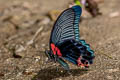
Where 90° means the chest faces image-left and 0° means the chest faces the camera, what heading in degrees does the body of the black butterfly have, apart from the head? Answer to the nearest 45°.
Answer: approximately 90°
